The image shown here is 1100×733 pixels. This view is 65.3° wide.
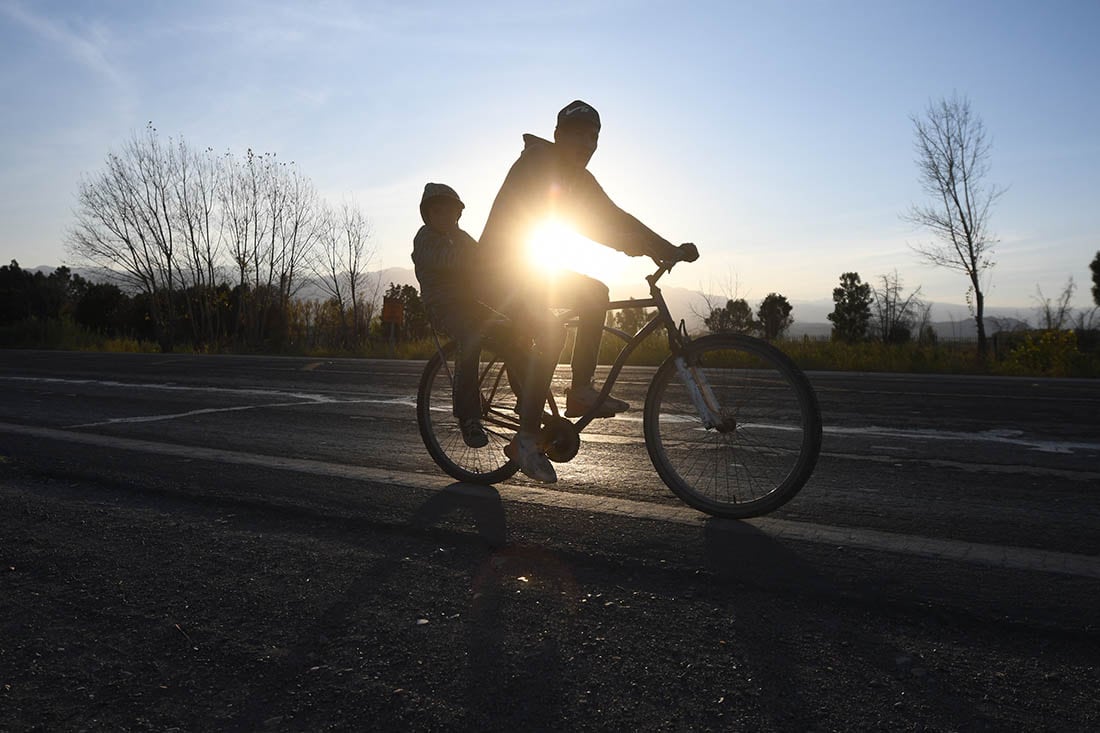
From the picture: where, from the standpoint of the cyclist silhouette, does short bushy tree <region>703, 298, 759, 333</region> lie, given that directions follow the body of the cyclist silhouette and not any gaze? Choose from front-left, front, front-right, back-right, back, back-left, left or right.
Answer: back-left

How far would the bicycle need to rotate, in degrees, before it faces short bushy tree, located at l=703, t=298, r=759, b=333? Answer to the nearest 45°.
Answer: approximately 135° to its left

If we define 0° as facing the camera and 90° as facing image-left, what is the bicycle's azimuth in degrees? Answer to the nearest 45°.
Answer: approximately 315°

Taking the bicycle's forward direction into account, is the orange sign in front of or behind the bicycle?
behind

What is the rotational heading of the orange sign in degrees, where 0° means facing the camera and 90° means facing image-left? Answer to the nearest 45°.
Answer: approximately 0°

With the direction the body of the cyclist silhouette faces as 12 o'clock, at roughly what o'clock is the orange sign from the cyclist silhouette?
The orange sign is roughly at 7 o'clock from the cyclist silhouette.

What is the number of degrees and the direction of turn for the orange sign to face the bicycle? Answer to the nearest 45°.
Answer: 0° — it already faces it
